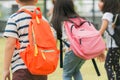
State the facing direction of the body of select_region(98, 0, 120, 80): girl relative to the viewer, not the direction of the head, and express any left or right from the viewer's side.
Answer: facing away from the viewer and to the left of the viewer

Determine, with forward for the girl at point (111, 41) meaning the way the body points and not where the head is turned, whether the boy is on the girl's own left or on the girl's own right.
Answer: on the girl's own left

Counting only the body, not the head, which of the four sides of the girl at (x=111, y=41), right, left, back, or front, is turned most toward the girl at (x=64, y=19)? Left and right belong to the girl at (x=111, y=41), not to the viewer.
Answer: left
